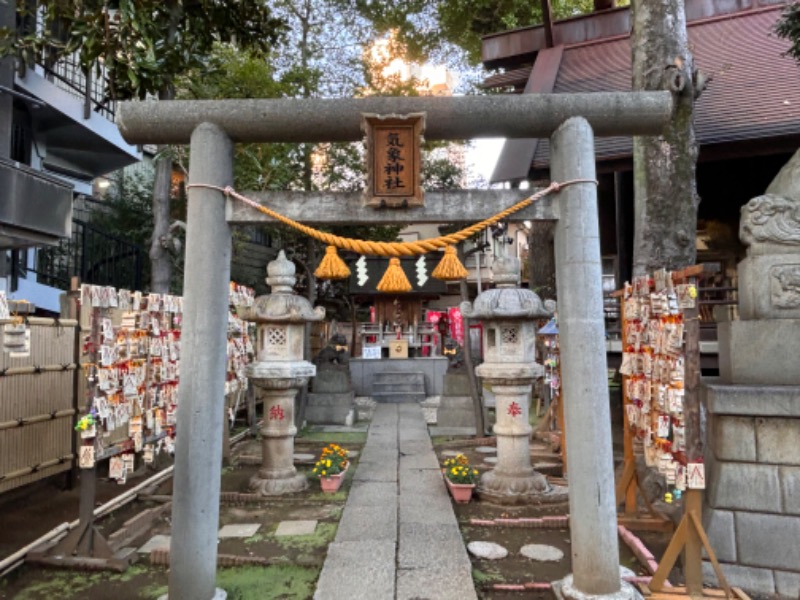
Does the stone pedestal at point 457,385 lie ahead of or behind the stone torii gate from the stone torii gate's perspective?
behind

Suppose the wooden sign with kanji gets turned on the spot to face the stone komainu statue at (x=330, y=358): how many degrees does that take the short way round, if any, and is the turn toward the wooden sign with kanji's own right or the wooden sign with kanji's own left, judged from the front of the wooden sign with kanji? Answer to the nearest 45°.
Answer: approximately 180°

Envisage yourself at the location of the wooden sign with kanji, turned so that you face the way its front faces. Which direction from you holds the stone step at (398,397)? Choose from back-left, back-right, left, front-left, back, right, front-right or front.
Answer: back

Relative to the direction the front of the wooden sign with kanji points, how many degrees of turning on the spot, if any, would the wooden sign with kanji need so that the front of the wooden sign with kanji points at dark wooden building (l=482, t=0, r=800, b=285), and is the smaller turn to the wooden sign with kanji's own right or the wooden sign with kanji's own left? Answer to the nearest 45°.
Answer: approximately 135° to the wooden sign with kanji's own left

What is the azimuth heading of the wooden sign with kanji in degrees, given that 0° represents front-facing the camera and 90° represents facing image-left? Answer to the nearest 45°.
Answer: approximately 0°

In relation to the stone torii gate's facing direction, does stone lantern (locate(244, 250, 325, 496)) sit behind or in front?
behind

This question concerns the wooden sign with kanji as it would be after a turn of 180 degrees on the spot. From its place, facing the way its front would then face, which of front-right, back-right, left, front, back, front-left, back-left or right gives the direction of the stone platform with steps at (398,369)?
front
